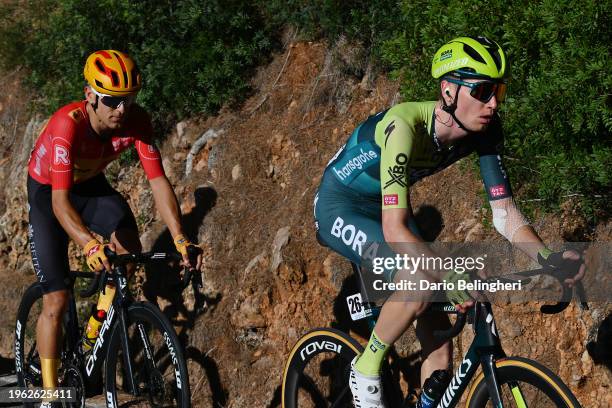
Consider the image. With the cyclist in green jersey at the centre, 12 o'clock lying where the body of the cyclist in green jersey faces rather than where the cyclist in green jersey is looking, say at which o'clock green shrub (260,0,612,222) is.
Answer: The green shrub is roughly at 9 o'clock from the cyclist in green jersey.

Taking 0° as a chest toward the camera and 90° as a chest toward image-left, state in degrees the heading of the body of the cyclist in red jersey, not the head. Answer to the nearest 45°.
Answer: approximately 315°

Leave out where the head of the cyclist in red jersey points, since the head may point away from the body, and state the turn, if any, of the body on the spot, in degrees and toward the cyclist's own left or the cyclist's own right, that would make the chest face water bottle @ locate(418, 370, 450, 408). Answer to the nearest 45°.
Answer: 0° — they already face it

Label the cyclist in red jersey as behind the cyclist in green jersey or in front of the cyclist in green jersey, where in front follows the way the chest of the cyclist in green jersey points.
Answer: behind

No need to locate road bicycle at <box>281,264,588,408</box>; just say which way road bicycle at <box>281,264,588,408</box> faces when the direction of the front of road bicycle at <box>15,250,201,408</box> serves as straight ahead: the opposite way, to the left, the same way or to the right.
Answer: the same way

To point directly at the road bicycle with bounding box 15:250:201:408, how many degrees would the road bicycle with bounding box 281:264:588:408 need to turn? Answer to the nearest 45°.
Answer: approximately 180°

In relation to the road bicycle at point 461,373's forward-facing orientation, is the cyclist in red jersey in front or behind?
behind

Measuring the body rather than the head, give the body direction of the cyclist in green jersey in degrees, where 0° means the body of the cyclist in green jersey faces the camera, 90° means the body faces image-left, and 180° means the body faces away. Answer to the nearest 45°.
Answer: approximately 315°

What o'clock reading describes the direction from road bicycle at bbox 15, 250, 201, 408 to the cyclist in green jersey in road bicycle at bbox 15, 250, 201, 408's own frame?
The cyclist in green jersey is roughly at 12 o'clock from the road bicycle.

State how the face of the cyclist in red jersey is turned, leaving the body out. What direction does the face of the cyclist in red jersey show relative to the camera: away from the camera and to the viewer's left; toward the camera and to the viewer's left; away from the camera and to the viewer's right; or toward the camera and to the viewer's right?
toward the camera and to the viewer's right

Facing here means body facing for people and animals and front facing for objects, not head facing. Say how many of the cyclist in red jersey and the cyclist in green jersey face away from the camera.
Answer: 0

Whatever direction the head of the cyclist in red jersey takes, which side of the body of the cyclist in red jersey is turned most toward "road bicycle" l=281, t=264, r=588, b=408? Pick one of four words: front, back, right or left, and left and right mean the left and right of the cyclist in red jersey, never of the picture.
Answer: front

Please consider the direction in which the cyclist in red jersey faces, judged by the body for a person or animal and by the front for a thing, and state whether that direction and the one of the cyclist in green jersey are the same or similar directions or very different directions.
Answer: same or similar directions

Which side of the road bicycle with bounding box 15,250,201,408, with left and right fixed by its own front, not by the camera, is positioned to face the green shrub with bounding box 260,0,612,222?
left

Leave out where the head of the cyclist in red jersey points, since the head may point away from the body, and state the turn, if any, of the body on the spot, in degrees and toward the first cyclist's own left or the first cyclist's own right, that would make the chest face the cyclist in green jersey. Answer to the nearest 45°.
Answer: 0° — they already face them

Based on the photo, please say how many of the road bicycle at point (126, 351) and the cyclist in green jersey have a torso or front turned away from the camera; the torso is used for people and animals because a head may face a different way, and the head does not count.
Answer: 0

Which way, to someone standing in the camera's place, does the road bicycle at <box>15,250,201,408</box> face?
facing the viewer and to the right of the viewer
